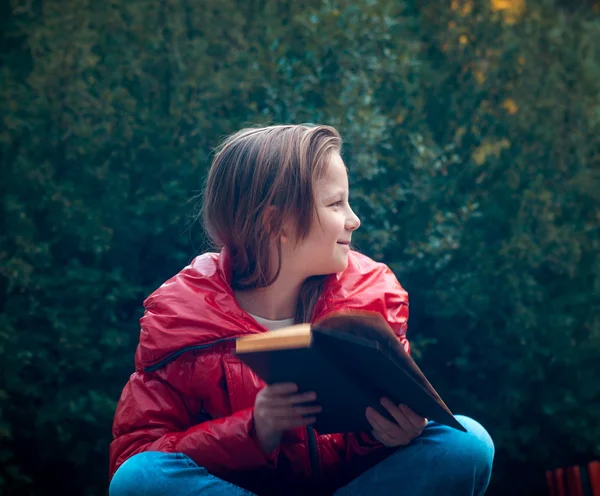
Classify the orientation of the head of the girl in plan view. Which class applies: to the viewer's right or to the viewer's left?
to the viewer's right

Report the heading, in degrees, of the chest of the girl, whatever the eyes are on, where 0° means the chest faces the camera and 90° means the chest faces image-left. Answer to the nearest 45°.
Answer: approximately 315°
